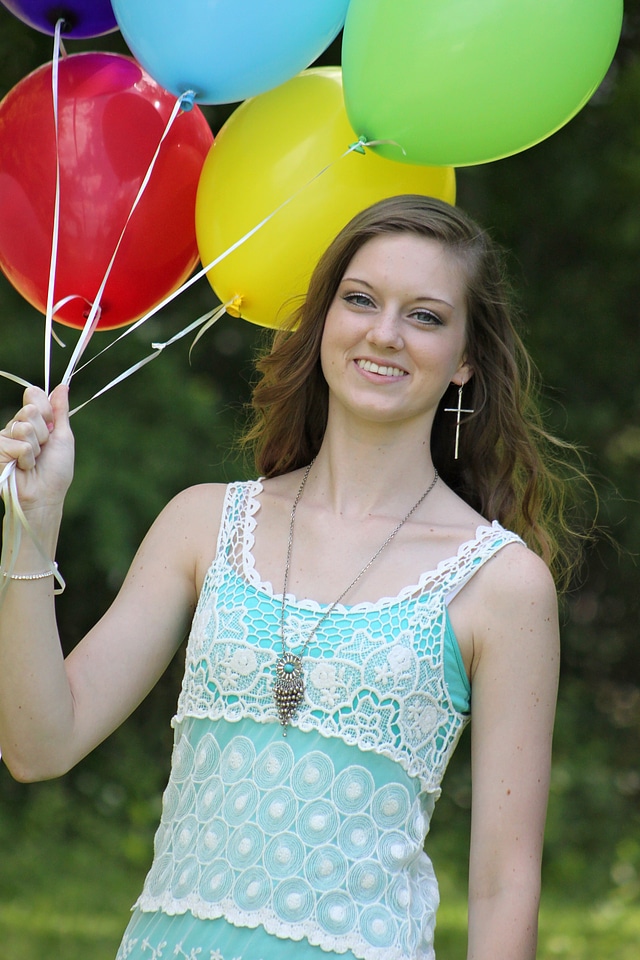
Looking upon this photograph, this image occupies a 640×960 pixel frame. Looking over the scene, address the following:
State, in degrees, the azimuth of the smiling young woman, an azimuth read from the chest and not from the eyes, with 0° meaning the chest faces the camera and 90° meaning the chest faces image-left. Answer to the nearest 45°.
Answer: approximately 45°

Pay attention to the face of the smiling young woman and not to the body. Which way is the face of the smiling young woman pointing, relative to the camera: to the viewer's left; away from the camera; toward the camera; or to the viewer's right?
toward the camera
